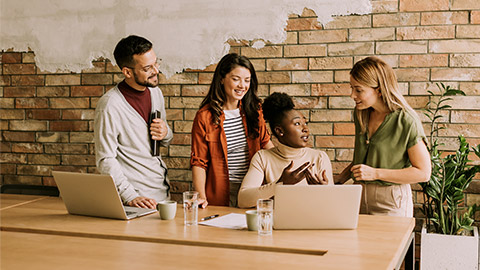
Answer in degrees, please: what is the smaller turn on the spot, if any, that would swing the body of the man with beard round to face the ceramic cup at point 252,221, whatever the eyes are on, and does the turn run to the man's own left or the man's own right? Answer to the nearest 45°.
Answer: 0° — they already face it

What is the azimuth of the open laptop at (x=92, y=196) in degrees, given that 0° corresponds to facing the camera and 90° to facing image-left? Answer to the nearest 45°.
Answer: approximately 225°

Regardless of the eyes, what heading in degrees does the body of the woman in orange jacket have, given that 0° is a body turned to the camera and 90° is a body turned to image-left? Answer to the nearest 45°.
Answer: approximately 315°

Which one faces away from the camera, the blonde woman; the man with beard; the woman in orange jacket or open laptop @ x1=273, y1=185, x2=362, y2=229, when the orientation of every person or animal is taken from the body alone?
the open laptop

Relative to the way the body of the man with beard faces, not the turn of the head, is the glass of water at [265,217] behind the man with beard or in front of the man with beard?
in front

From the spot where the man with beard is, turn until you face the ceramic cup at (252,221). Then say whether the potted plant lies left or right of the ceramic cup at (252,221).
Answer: left

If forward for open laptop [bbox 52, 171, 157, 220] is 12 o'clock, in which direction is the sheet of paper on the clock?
The sheet of paper is roughly at 2 o'clock from the open laptop.

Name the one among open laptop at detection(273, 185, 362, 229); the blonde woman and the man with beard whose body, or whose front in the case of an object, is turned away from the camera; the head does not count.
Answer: the open laptop

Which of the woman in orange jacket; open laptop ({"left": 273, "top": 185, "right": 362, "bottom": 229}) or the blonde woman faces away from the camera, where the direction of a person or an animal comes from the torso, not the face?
the open laptop

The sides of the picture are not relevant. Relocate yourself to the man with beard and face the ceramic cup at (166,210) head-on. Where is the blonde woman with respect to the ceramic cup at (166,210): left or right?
left

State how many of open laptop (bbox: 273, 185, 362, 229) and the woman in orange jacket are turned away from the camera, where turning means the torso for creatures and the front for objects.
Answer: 1

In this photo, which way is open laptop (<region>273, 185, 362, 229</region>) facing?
away from the camera

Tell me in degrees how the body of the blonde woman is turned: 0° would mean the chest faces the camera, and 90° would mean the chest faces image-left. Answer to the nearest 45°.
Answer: approximately 45°

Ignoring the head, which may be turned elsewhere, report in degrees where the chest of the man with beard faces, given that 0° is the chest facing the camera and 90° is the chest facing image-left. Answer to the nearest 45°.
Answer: approximately 315°
